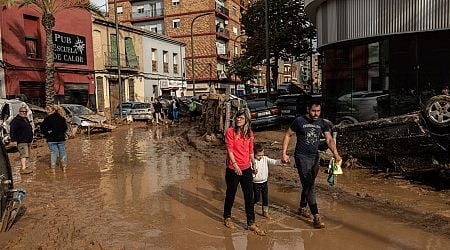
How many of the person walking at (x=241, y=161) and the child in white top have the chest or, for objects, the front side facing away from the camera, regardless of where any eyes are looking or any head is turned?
0

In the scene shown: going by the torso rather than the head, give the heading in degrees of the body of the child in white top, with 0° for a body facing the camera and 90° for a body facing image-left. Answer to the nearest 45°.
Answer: approximately 0°

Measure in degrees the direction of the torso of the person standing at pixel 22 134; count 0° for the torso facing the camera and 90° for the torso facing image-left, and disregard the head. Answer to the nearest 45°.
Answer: approximately 315°

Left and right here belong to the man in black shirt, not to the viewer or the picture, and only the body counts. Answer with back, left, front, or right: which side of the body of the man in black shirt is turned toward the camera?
front

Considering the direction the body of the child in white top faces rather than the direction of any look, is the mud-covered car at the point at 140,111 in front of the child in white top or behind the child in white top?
behind
